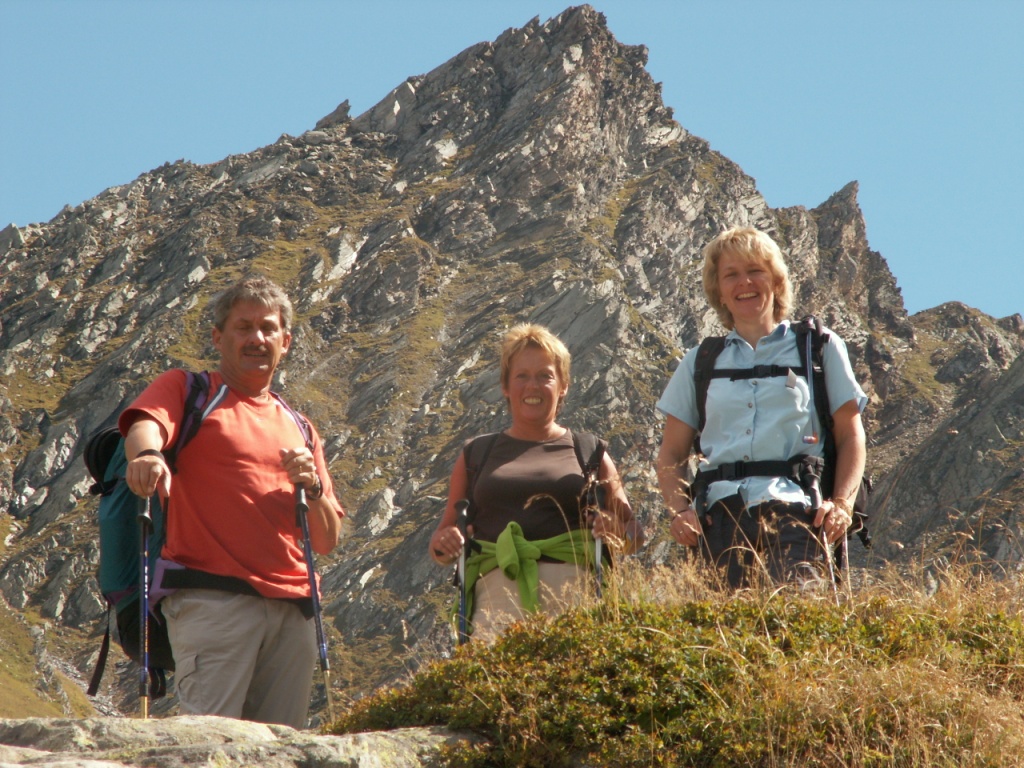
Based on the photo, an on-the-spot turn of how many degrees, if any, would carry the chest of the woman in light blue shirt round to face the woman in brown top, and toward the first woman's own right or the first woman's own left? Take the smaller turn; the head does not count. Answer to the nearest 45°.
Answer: approximately 90° to the first woman's own right

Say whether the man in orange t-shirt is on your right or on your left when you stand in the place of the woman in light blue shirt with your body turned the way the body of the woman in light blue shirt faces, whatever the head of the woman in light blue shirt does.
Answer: on your right

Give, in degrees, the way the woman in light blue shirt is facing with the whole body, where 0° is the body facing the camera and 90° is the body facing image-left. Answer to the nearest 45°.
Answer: approximately 0°

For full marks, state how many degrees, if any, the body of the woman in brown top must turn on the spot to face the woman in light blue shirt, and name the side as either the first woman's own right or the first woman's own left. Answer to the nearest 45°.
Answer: approximately 45° to the first woman's own left

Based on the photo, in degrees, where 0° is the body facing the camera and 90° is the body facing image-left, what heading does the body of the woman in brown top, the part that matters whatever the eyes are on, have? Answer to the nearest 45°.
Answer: approximately 0°

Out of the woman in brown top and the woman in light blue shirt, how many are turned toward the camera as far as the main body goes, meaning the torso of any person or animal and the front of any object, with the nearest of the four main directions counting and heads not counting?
2
